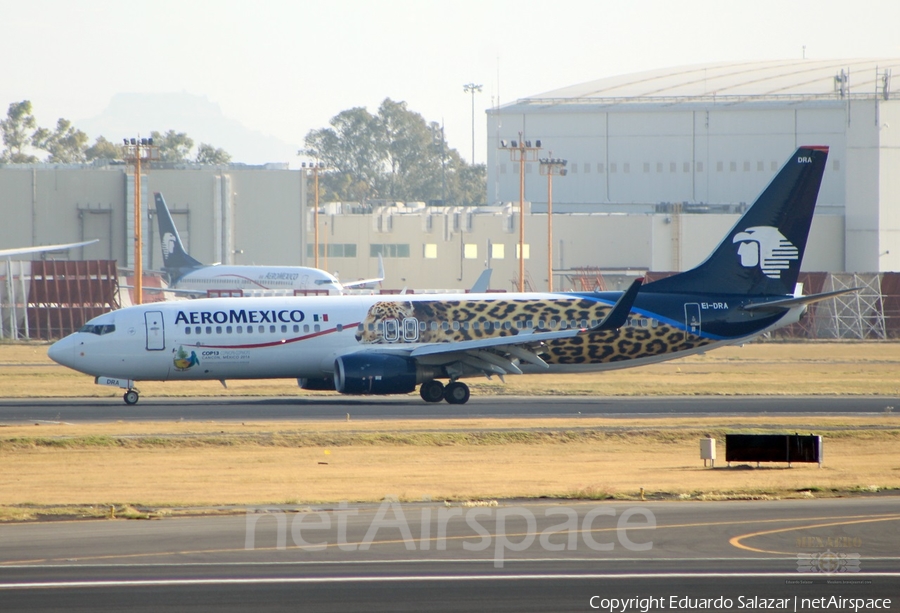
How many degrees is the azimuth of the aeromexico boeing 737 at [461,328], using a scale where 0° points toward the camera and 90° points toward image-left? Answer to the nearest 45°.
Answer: approximately 90°
